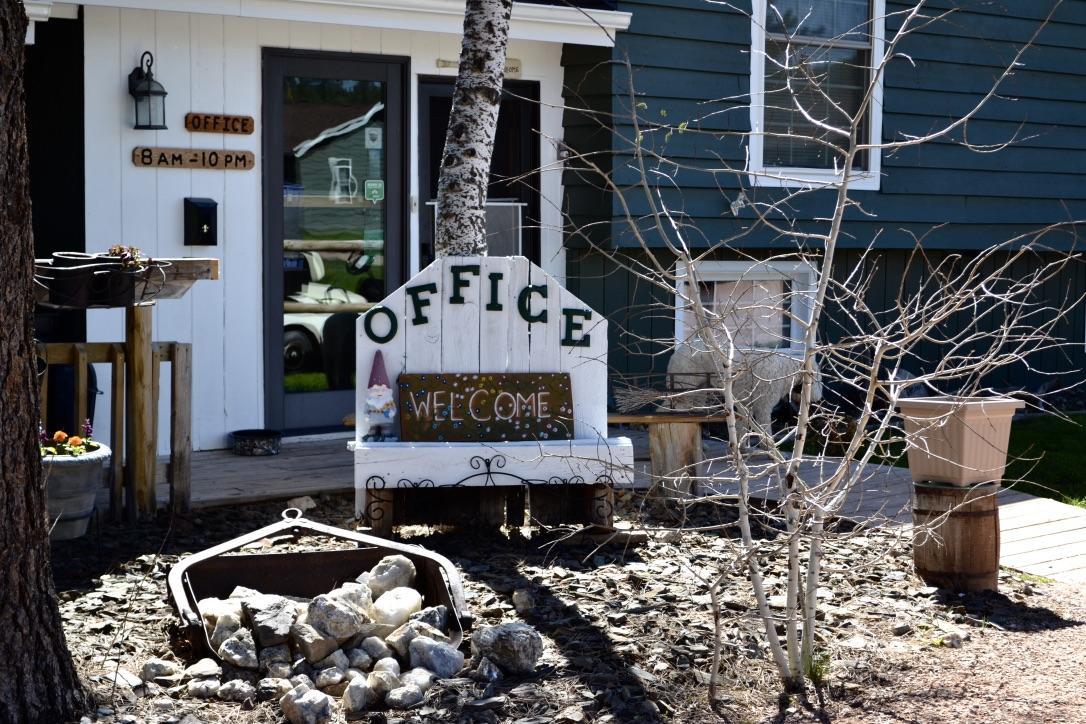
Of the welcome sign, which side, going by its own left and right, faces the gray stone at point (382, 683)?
front

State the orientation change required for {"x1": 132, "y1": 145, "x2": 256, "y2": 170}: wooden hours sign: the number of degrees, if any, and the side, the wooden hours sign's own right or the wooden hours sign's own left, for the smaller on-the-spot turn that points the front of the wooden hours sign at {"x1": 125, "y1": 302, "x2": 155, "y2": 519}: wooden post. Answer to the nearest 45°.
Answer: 0° — it already faces it

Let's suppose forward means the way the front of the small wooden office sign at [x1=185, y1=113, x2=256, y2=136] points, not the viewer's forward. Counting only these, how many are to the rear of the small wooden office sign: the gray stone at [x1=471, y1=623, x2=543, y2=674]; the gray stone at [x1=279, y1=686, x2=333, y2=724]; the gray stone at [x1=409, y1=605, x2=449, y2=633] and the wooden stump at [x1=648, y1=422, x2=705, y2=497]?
0

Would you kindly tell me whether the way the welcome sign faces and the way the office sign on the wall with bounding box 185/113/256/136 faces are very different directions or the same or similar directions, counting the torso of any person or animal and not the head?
same or similar directions

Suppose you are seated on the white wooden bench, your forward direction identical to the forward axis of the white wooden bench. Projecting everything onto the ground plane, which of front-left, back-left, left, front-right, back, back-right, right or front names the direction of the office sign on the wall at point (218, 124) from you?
back-right

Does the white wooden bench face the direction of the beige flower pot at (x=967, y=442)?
no

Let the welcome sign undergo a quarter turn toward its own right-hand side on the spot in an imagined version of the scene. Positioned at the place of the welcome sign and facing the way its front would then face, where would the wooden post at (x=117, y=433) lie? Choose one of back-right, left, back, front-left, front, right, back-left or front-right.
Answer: front

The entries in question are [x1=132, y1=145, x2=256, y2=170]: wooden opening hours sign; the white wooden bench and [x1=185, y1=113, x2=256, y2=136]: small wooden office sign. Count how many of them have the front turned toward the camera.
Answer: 3

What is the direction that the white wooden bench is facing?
toward the camera

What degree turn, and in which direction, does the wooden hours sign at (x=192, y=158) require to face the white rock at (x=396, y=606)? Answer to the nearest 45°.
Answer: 0° — it already faces it

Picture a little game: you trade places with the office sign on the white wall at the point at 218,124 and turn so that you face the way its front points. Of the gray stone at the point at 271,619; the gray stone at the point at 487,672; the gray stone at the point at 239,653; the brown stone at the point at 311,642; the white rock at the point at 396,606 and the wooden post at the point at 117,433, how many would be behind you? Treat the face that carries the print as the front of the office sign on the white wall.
0

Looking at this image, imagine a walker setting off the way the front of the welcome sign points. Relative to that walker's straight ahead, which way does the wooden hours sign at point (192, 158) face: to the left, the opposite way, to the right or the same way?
the same way

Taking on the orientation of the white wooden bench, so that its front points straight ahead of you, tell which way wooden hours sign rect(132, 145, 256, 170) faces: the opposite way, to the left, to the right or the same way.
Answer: the same way

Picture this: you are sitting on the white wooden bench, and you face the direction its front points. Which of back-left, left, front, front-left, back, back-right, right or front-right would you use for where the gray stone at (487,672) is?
front

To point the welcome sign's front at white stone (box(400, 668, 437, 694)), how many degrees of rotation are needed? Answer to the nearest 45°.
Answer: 0° — it already faces it

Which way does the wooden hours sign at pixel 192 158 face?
toward the camera

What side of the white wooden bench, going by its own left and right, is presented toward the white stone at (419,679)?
front

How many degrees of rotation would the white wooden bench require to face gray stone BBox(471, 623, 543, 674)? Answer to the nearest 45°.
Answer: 0° — it already faces it
